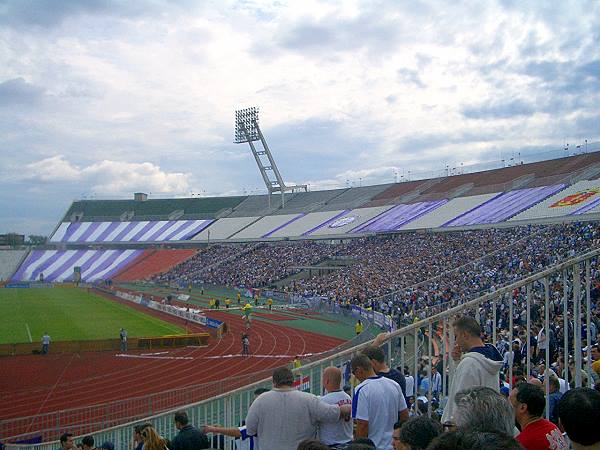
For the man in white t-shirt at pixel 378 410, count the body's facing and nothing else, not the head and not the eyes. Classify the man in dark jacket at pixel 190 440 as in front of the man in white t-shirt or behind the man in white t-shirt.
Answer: in front

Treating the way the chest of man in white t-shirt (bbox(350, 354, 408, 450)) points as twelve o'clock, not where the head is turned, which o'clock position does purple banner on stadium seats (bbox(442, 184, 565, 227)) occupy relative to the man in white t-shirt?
The purple banner on stadium seats is roughly at 2 o'clock from the man in white t-shirt.

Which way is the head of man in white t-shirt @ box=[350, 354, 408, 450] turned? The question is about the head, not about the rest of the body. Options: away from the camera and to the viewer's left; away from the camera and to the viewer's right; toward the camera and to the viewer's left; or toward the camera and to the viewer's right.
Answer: away from the camera and to the viewer's left

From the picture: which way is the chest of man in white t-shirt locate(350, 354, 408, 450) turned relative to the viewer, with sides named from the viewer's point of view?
facing away from the viewer and to the left of the viewer
